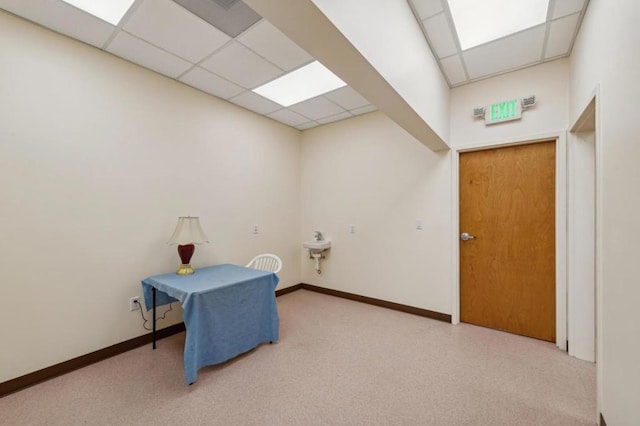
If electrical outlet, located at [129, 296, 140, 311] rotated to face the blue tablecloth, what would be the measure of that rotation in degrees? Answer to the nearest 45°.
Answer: approximately 45° to its left

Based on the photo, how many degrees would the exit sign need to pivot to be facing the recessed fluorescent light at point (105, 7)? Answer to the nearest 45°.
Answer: approximately 45° to its right

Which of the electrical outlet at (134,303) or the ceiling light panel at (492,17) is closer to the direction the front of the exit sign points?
the ceiling light panel

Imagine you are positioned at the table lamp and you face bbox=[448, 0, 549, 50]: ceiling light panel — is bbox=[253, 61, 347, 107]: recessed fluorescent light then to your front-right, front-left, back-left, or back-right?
front-left

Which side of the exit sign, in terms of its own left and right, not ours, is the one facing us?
front

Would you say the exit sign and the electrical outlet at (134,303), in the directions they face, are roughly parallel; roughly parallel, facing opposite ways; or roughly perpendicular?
roughly perpendicular

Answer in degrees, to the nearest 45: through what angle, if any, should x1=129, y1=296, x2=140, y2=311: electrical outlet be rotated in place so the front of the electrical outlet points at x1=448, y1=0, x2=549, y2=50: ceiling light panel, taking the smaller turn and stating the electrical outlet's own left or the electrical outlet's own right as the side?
approximately 45° to the electrical outlet's own left

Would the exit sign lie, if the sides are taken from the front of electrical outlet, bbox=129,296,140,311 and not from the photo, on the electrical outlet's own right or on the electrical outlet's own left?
on the electrical outlet's own left

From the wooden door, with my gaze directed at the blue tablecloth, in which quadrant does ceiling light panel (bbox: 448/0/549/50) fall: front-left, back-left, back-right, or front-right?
front-left

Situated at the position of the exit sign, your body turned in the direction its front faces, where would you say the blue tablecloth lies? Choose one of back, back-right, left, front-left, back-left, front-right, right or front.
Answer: front-right

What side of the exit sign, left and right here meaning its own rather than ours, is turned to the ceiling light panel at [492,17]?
front
